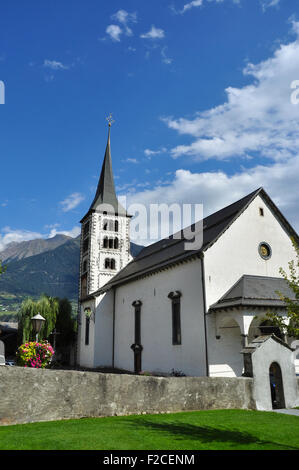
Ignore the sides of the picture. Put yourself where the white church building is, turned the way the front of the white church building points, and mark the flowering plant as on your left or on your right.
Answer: on your right
